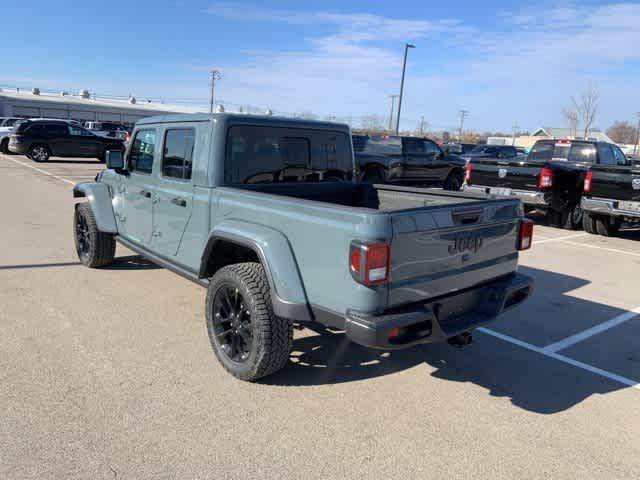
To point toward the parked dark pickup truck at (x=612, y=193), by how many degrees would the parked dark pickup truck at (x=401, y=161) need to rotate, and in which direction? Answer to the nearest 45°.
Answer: approximately 45° to its right

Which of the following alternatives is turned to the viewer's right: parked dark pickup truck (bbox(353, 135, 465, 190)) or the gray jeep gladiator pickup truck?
the parked dark pickup truck

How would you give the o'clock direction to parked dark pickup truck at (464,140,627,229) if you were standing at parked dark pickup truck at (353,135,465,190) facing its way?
parked dark pickup truck at (464,140,627,229) is roughly at 2 o'clock from parked dark pickup truck at (353,135,465,190).

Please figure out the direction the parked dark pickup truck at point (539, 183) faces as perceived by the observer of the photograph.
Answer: facing away from the viewer and to the right of the viewer

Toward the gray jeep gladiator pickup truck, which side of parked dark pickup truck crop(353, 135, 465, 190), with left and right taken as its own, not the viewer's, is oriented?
right

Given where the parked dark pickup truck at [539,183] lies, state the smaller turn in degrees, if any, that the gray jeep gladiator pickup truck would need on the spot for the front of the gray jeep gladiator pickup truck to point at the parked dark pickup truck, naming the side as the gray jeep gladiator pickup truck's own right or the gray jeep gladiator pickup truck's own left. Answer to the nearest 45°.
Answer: approximately 90° to the gray jeep gladiator pickup truck's own right

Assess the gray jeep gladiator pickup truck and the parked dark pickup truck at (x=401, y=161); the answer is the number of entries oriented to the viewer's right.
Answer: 1

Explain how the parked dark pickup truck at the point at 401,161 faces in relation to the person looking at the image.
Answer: facing to the right of the viewer

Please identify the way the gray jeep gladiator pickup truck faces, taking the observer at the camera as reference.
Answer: facing away from the viewer and to the left of the viewer
